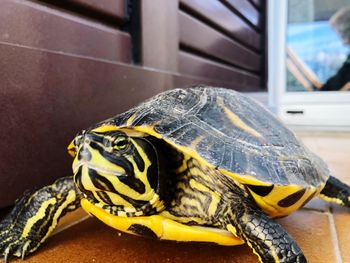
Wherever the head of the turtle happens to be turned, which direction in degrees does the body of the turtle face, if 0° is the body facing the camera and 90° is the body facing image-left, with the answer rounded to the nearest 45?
approximately 45°

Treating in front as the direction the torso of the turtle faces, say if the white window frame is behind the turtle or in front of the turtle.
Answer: behind
